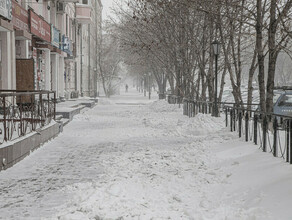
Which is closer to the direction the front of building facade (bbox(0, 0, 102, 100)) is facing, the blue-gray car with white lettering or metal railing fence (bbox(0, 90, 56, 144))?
the blue-gray car with white lettering

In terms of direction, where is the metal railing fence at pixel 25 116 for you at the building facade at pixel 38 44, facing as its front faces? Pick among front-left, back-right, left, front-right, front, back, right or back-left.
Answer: right

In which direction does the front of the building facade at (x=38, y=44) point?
to the viewer's right
